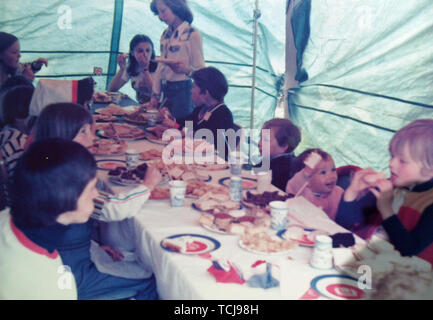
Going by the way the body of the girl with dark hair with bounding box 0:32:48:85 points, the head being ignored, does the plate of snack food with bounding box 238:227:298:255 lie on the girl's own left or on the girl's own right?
on the girl's own right

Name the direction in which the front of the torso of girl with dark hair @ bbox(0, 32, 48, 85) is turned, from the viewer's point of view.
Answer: to the viewer's right

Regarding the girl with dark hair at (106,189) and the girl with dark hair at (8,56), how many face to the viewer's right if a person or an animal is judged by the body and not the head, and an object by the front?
2

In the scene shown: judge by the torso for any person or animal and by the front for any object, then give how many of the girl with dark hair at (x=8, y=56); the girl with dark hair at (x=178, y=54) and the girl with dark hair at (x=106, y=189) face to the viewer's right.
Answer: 2

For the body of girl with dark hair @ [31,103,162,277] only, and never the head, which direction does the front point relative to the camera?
to the viewer's right

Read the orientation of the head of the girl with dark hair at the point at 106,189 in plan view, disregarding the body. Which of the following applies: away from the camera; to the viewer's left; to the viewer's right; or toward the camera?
to the viewer's right

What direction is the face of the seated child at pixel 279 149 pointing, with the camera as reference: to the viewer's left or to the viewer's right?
to the viewer's left

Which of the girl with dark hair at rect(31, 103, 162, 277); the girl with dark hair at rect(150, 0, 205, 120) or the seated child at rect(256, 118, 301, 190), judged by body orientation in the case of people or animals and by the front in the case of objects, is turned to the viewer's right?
the girl with dark hair at rect(31, 103, 162, 277)

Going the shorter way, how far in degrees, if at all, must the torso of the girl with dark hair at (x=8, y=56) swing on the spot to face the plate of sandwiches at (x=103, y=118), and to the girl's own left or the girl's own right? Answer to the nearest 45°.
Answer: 0° — they already face it

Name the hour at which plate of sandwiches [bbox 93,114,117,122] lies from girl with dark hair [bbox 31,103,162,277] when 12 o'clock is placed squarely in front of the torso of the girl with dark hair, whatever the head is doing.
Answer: The plate of sandwiches is roughly at 9 o'clock from the girl with dark hair.
